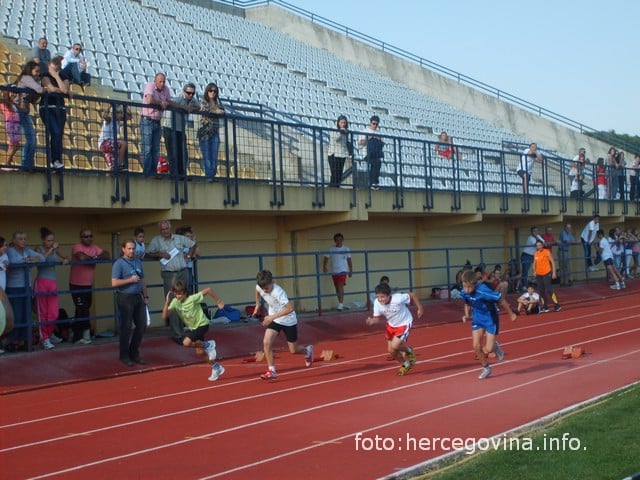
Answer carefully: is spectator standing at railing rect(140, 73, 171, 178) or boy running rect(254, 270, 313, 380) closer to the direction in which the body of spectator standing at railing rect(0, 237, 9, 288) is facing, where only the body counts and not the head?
the boy running

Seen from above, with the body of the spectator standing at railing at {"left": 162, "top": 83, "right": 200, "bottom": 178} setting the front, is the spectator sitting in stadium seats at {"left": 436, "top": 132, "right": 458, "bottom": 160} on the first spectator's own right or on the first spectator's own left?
on the first spectator's own left

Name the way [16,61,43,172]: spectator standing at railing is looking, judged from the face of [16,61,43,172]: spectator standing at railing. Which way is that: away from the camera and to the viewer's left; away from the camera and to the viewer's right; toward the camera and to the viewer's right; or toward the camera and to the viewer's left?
toward the camera and to the viewer's right

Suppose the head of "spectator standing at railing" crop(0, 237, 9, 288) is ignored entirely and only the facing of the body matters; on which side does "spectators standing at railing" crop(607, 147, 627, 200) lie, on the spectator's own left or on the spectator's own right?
on the spectator's own left

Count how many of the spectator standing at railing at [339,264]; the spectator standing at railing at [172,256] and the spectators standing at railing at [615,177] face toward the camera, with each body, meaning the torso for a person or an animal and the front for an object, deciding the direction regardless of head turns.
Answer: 3

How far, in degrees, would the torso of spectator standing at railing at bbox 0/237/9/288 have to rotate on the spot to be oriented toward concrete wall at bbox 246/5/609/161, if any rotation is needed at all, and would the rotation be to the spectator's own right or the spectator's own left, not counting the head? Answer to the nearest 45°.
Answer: approximately 90° to the spectator's own left

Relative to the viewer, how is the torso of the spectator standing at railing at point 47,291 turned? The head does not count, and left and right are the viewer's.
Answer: facing the viewer and to the right of the viewer

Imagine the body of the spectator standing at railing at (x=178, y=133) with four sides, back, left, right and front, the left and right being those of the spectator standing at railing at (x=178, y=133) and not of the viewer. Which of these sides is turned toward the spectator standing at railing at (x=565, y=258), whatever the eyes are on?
left

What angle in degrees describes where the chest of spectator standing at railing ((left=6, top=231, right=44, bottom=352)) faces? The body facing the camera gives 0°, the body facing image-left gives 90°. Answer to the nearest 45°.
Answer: approximately 315°

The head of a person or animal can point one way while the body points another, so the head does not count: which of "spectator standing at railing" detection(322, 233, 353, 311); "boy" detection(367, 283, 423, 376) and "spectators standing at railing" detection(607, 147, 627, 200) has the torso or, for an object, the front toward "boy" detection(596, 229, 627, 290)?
"spectators standing at railing" detection(607, 147, 627, 200)
